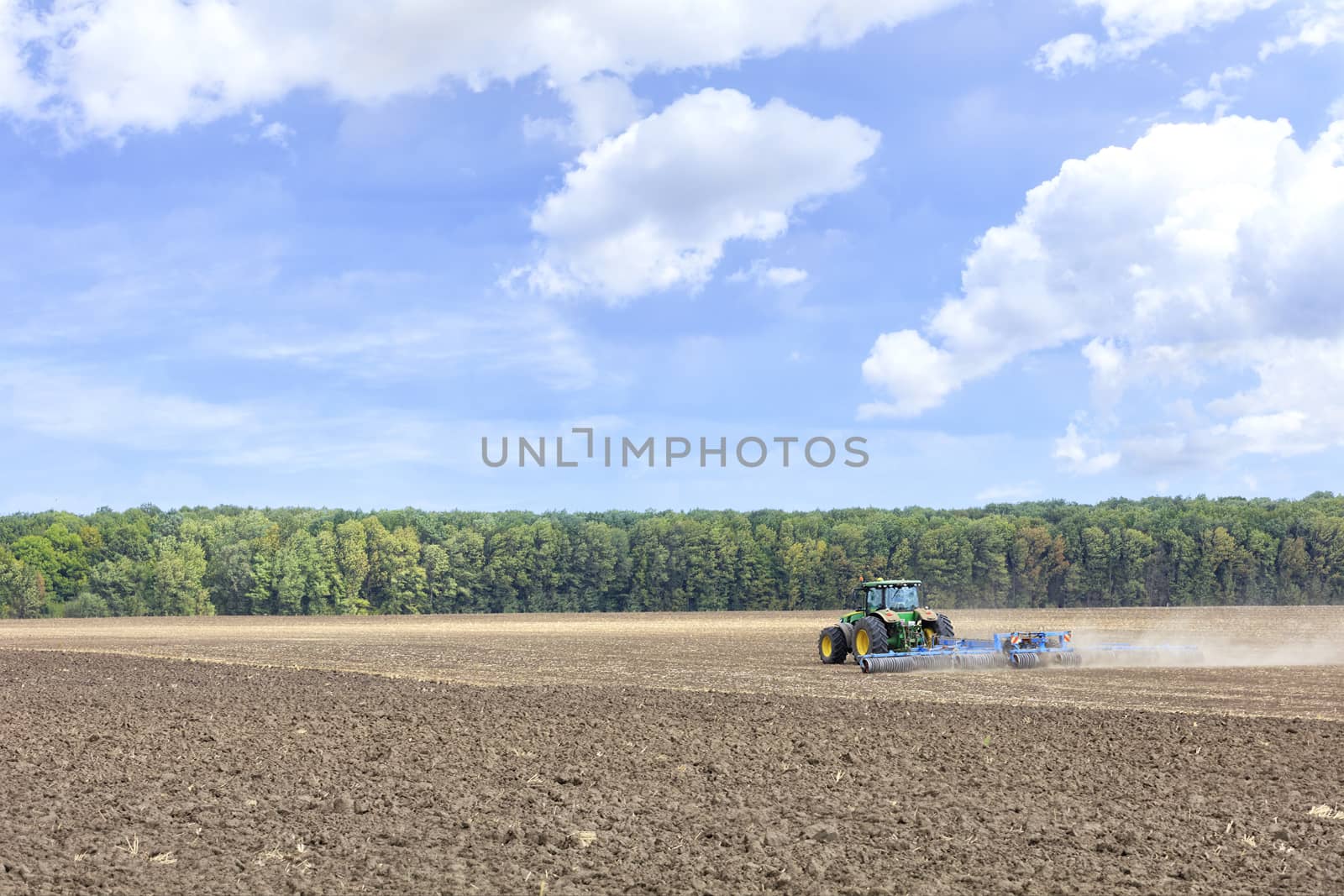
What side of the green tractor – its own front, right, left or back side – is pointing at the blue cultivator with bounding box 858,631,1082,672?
back

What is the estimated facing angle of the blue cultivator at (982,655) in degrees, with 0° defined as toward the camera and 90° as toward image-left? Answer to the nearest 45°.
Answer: approximately 135°

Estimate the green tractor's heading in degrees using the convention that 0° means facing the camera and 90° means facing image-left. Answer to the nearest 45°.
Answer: approximately 135°

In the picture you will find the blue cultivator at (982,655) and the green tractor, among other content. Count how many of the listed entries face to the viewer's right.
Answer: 0
